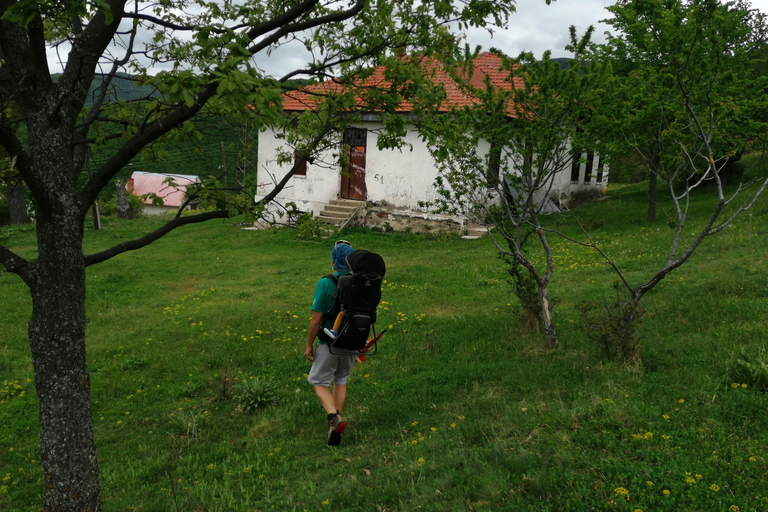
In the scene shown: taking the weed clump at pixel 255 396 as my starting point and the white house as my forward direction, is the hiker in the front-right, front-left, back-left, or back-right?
back-right

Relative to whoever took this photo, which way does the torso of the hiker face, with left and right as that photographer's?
facing away from the viewer and to the left of the viewer

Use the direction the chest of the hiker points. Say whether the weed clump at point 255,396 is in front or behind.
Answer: in front

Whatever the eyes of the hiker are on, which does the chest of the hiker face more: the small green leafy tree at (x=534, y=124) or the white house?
the white house

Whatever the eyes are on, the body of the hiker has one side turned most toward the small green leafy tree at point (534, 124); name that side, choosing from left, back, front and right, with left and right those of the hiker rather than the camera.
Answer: right

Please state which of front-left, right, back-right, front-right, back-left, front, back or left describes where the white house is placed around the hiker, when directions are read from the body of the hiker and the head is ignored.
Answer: front-right
